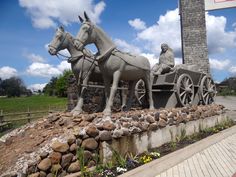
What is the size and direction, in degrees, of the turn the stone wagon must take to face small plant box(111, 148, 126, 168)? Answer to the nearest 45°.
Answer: approximately 45° to its left

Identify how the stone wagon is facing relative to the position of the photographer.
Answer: facing the viewer and to the left of the viewer

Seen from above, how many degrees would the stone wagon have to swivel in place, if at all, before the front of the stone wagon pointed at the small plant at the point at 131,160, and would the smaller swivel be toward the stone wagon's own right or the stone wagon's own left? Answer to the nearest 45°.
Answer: approximately 45° to the stone wagon's own left

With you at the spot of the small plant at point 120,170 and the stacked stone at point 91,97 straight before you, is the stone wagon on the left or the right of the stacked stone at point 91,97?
right

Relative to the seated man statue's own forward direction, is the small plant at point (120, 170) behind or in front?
in front

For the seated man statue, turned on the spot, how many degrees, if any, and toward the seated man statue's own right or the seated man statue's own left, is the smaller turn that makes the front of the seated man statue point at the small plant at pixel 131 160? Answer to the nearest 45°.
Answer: approximately 45° to the seated man statue's own left

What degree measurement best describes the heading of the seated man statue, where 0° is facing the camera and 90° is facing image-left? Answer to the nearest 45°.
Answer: approximately 45°
